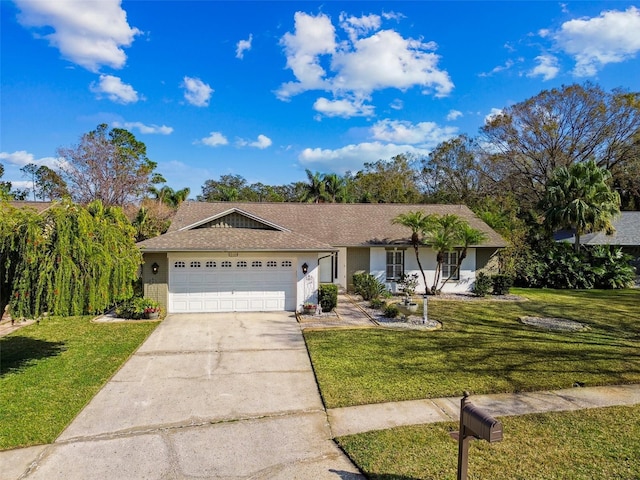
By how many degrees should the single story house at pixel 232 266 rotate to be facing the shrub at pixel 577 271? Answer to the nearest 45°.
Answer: approximately 135° to its left

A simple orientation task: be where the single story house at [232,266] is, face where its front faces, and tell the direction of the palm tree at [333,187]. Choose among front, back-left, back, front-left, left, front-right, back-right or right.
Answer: back

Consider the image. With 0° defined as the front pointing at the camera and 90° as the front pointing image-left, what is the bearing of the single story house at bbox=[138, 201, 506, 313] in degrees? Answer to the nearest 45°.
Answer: approximately 0°

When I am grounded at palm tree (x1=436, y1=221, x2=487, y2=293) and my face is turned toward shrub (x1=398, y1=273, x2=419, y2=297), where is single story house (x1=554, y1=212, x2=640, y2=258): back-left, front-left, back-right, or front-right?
back-right

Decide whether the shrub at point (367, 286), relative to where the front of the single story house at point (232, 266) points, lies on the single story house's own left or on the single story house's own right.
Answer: on the single story house's own left
